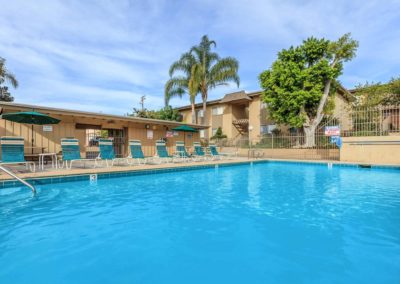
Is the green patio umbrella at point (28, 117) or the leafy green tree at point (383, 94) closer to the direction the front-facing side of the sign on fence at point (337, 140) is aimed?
the green patio umbrella

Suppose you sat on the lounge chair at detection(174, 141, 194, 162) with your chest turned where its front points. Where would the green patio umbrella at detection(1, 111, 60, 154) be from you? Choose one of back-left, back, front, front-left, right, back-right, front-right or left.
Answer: right

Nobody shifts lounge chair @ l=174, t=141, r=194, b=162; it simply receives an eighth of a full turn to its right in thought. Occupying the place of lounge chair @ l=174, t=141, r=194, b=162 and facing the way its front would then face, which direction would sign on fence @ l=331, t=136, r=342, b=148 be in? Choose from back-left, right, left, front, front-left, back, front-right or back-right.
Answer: left

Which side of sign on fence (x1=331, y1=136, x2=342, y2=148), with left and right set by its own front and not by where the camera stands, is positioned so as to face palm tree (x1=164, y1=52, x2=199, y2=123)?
right

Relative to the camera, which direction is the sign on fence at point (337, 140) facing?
toward the camera

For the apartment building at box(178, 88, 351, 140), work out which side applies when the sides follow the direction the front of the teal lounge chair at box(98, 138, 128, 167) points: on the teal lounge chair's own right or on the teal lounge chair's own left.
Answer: on the teal lounge chair's own left

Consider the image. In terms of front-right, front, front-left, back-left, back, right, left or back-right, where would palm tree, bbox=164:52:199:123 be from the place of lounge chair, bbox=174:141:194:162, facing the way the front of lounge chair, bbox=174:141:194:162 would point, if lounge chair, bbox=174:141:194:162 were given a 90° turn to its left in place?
front-left

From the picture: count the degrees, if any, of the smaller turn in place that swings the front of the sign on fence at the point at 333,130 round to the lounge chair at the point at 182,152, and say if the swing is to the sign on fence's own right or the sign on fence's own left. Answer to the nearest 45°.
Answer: approximately 45° to the sign on fence's own right

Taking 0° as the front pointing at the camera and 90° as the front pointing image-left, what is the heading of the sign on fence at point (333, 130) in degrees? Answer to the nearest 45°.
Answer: approximately 0°

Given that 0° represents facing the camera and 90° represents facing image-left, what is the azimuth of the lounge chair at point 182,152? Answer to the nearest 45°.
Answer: approximately 315°

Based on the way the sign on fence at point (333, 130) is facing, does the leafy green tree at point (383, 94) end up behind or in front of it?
behind

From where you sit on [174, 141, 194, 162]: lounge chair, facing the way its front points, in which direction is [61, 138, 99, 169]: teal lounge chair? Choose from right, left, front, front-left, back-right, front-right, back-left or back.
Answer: right

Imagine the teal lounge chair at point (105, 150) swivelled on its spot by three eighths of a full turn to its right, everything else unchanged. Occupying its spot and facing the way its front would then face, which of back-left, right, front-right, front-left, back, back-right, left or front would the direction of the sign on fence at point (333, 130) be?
back

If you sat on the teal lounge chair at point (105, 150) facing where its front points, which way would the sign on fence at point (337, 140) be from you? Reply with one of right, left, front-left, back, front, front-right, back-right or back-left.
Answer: front-left

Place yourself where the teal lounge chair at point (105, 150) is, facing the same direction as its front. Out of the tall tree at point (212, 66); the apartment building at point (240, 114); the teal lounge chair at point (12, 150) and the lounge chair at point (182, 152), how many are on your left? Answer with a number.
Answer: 3

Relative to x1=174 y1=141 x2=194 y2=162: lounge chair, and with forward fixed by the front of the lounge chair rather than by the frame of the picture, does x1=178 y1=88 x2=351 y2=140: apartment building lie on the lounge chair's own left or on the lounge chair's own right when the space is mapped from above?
on the lounge chair's own left

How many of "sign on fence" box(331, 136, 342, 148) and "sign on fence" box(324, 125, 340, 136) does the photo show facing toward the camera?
2

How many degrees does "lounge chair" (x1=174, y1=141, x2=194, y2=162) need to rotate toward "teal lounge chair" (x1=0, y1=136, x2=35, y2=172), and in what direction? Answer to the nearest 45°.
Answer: approximately 90° to its right
